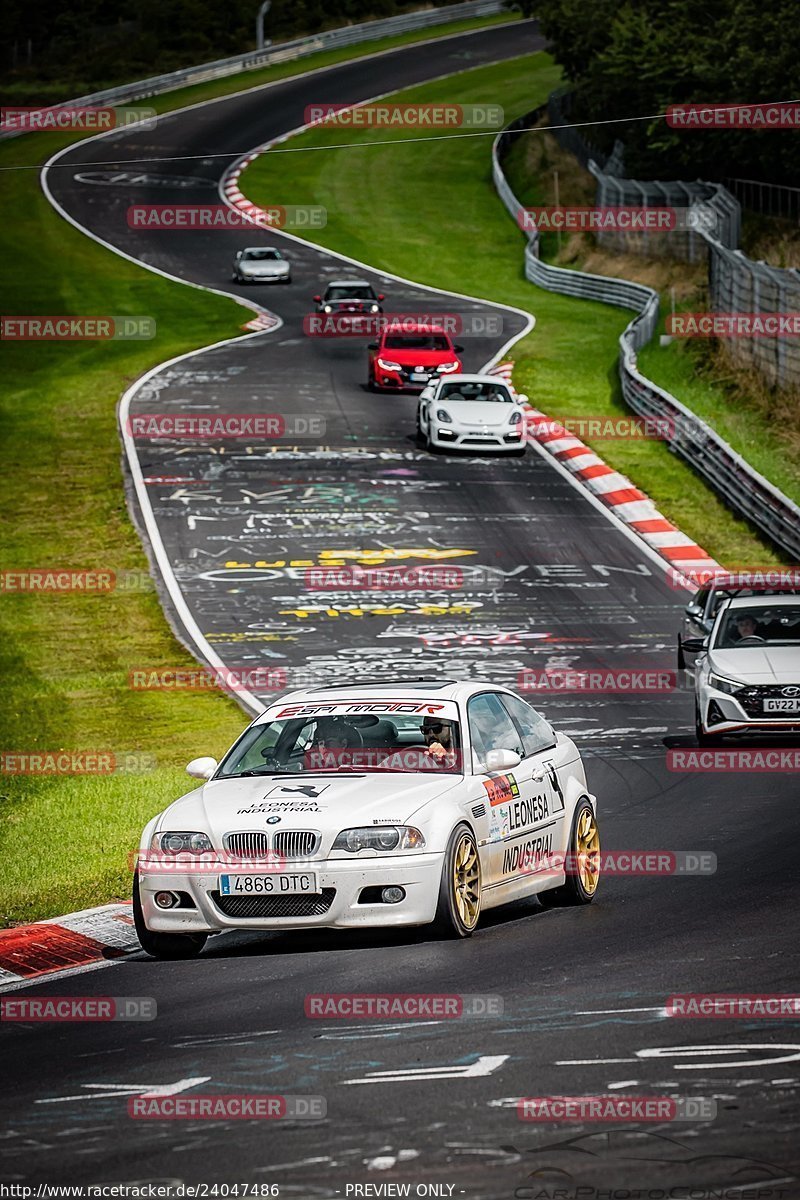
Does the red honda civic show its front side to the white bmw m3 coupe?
yes

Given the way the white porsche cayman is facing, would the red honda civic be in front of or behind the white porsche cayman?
behind

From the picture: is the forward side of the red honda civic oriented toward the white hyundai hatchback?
yes

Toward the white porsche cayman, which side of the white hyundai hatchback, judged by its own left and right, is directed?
back

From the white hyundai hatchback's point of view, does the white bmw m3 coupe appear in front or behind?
in front

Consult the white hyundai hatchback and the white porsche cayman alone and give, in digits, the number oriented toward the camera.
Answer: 2

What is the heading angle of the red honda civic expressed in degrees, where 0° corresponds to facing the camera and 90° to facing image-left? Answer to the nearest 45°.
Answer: approximately 0°

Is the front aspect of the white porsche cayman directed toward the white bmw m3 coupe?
yes

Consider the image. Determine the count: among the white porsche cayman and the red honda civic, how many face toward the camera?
2
